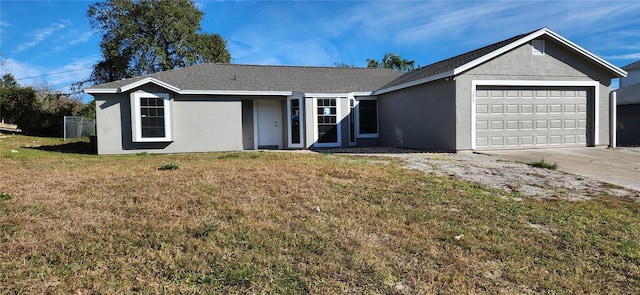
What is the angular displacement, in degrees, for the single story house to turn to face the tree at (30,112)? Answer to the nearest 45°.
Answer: approximately 90° to its right

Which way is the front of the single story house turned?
toward the camera

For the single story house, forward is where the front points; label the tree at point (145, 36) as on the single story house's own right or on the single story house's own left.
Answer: on the single story house's own right

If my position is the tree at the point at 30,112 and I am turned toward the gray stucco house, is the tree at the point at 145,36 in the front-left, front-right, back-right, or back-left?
front-left

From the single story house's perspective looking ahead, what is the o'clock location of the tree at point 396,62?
The tree is roughly at 6 o'clock from the single story house.

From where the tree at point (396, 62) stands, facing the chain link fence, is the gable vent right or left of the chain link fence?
left

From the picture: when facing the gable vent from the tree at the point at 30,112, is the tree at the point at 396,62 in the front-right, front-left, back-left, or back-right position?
front-left

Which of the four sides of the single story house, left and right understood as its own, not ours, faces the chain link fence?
right
